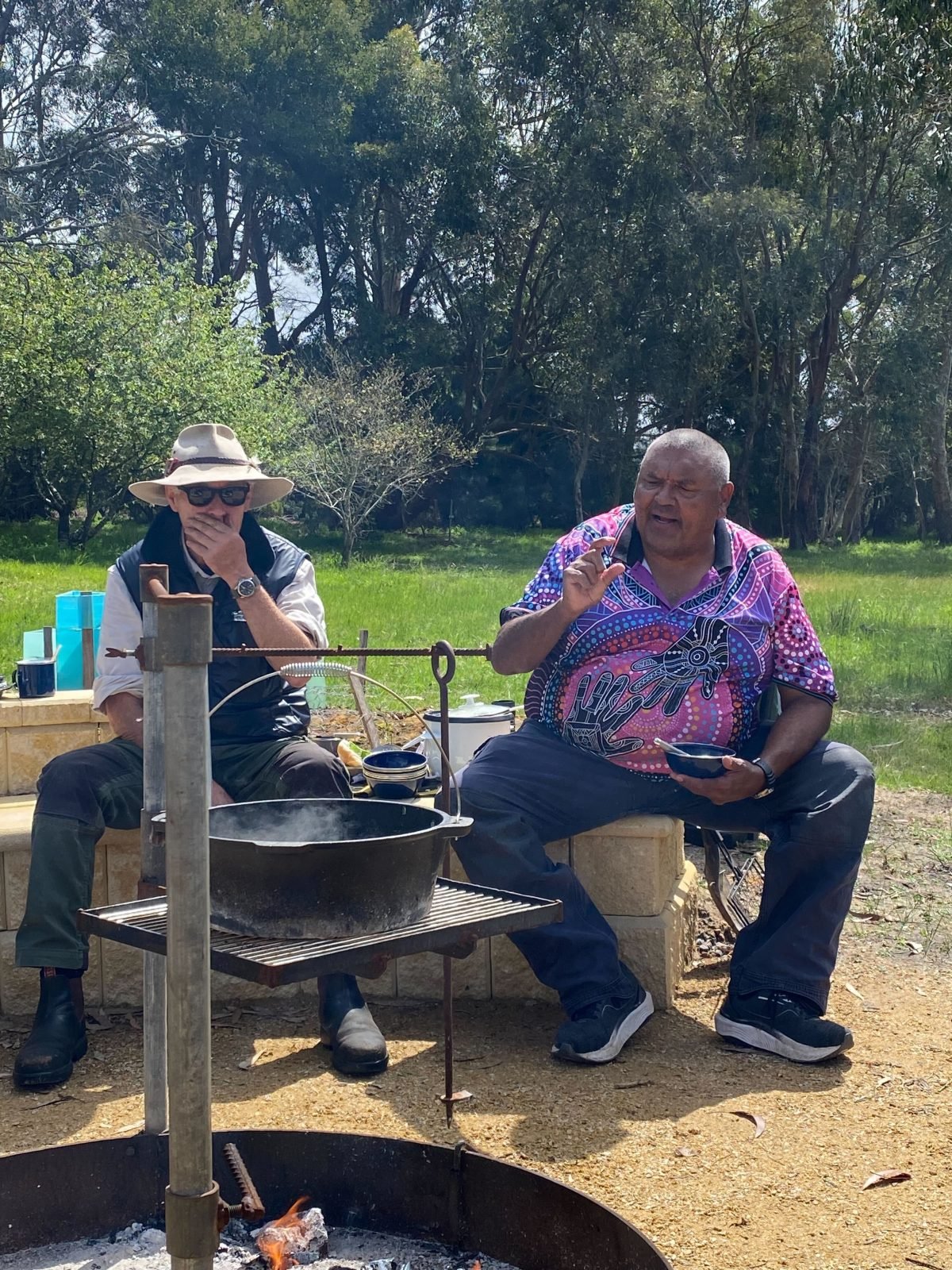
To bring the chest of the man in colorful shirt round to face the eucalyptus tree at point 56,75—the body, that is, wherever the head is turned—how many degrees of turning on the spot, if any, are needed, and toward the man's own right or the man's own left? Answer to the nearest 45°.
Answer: approximately 135° to the man's own right

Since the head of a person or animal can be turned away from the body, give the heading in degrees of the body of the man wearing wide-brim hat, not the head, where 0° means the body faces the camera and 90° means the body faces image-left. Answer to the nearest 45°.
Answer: approximately 0°

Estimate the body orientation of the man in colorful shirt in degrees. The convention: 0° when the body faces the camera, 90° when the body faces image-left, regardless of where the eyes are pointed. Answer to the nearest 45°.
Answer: approximately 0°

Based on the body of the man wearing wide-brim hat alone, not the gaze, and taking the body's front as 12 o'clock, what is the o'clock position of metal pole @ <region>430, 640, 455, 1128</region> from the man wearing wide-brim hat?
The metal pole is roughly at 11 o'clock from the man wearing wide-brim hat.

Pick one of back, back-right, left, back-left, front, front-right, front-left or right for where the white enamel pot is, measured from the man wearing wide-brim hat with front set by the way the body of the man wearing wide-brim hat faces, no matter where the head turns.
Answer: back-left

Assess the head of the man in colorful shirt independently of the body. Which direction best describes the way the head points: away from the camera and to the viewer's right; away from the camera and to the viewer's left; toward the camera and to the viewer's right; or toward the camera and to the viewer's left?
toward the camera and to the viewer's left

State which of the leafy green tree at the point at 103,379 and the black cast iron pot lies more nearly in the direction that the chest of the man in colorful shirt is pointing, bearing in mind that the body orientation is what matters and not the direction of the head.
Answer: the black cast iron pot

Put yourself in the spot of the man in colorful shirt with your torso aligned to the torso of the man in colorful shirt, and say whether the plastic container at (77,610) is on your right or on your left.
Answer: on your right

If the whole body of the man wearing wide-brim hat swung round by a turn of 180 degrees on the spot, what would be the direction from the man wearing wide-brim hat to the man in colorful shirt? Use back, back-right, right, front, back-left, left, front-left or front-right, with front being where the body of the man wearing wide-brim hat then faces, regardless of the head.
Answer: right

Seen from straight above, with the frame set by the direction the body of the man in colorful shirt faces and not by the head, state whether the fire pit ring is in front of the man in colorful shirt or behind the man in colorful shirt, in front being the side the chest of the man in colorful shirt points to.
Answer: in front

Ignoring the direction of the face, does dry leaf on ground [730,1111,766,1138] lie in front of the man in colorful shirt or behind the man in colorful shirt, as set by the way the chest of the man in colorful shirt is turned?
in front

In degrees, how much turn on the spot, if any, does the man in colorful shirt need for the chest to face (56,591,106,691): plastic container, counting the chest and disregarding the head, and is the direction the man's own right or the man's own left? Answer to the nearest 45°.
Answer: approximately 135° to the man's own right

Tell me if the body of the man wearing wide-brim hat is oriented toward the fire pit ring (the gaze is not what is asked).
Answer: yes

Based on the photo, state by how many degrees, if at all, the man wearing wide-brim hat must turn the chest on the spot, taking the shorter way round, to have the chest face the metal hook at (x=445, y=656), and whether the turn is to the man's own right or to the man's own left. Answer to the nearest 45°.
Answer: approximately 45° to the man's own left

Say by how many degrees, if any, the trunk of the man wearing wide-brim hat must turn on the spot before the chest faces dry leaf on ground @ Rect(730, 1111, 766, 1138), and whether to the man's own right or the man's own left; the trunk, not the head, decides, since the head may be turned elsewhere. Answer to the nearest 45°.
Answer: approximately 45° to the man's own left

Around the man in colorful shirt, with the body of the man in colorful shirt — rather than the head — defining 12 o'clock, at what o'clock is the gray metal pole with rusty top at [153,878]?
The gray metal pole with rusty top is roughly at 1 o'clock from the man in colorful shirt.
